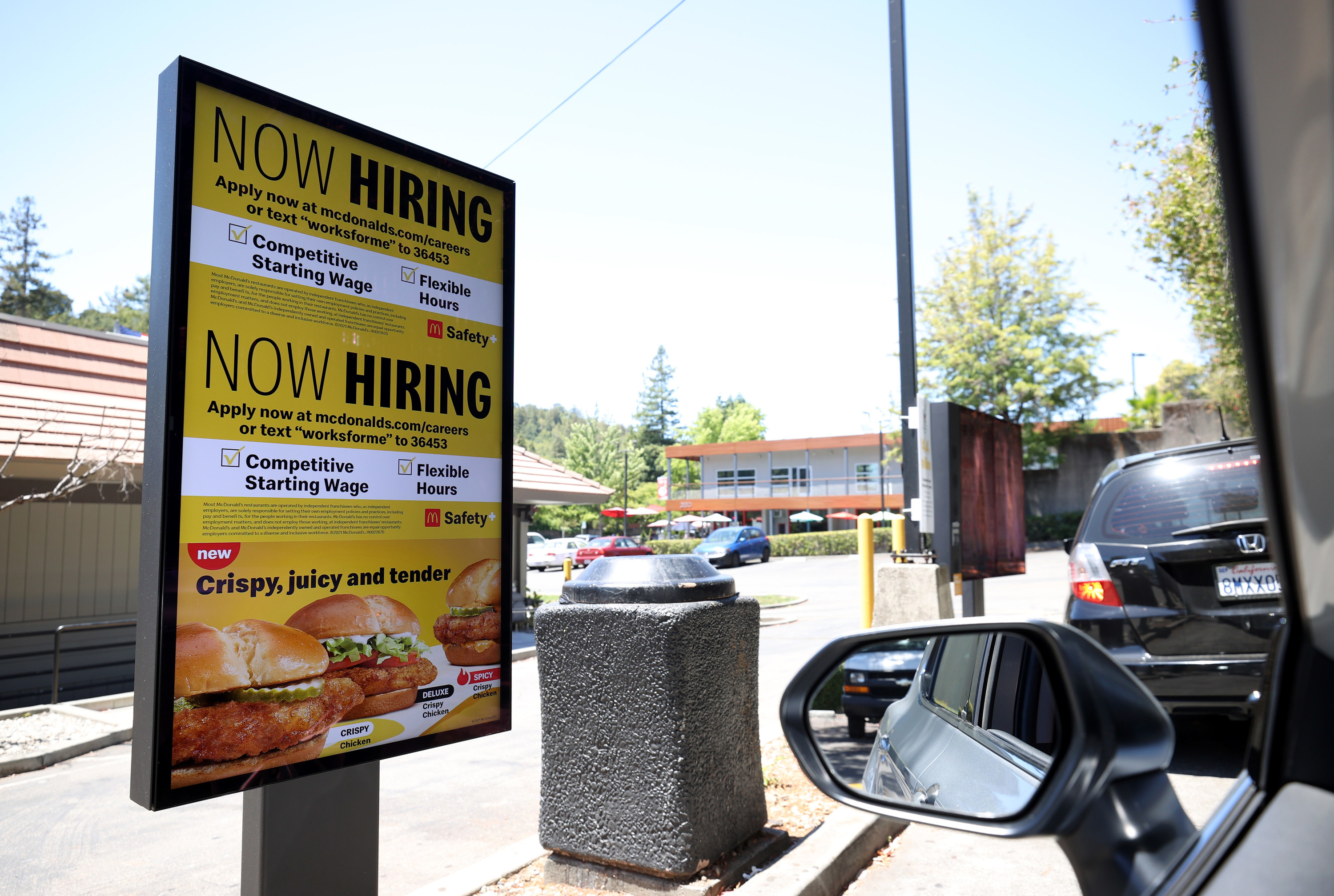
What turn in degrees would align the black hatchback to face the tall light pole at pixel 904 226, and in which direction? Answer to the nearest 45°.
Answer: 0° — it already faces it

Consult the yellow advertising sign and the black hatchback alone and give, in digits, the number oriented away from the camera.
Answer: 1

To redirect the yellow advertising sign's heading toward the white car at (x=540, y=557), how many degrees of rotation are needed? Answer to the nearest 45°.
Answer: approximately 135° to its left

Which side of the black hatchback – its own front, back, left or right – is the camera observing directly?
back

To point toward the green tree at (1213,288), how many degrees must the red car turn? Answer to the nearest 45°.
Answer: approximately 135° to its right

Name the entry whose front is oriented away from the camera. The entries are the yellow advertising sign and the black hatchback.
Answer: the black hatchback

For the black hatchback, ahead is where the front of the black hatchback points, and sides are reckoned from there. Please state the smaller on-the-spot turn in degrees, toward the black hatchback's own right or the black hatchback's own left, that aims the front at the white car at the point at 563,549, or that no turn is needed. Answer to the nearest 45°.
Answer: approximately 45° to the black hatchback's own left

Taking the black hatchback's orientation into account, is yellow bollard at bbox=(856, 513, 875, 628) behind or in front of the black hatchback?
in front

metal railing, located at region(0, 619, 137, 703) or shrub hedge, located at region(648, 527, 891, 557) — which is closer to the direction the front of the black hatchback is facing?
the shrub hedge

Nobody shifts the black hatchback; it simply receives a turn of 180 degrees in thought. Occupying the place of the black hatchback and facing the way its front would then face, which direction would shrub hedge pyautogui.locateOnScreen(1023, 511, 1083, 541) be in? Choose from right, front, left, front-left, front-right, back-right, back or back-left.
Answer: back

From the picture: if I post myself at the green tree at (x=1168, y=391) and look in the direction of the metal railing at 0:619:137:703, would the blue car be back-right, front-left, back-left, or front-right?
front-right

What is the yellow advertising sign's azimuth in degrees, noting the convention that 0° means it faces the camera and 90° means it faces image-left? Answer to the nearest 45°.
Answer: approximately 315°

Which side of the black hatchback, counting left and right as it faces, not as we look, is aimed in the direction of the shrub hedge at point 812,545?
front
